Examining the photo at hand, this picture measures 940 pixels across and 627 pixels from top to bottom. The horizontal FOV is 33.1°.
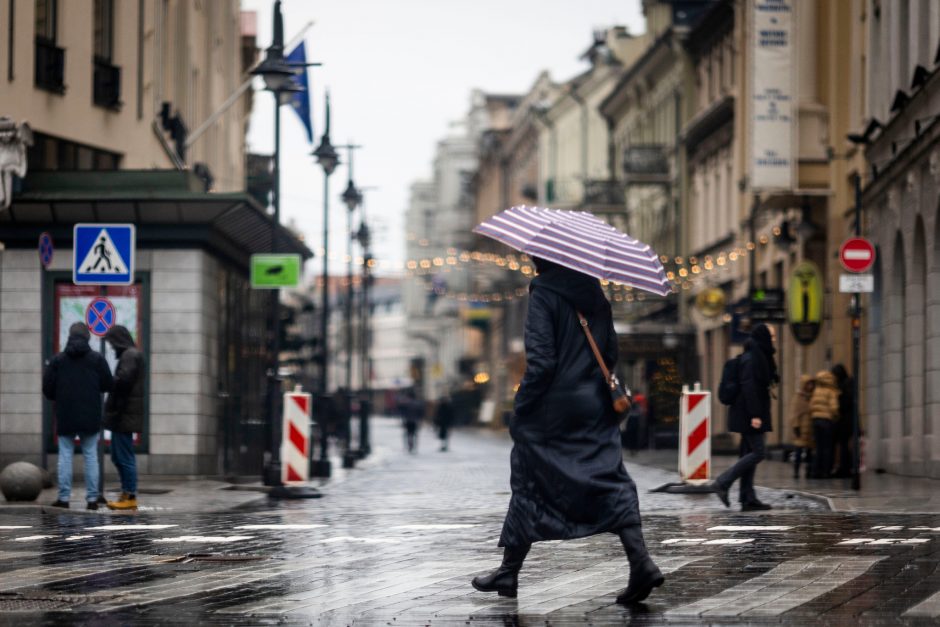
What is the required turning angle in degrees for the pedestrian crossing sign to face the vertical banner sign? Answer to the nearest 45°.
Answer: approximately 135° to its left

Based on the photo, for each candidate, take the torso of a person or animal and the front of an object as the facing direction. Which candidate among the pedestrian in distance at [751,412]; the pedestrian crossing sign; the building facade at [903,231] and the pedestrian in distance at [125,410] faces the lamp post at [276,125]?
the building facade

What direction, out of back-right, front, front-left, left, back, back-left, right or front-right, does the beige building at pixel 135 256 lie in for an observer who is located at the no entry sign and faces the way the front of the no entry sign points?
right

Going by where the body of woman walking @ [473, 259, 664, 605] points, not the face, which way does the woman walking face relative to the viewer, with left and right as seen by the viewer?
facing to the left of the viewer

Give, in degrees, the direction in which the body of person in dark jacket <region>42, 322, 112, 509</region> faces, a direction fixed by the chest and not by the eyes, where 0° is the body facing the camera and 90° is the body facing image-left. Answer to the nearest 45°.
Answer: approximately 180°

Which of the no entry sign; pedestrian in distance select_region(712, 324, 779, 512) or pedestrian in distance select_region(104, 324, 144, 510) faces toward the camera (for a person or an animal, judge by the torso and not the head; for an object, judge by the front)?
the no entry sign

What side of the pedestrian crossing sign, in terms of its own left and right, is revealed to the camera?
front

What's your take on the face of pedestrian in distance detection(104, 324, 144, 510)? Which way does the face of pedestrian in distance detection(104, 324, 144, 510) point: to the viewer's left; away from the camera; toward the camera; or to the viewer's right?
to the viewer's left

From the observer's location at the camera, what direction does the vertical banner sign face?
facing the viewer

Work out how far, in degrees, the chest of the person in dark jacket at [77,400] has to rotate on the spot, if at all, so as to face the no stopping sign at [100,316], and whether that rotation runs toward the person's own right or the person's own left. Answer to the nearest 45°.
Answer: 0° — they already face it

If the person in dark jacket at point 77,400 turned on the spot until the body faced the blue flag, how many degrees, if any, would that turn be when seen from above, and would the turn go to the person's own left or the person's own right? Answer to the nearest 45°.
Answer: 0° — they already face it

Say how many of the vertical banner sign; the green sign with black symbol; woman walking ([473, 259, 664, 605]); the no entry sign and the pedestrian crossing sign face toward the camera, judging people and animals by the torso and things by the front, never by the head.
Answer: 4

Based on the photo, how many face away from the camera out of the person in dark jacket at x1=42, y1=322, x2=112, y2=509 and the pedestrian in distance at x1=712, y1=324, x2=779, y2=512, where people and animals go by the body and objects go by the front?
1
